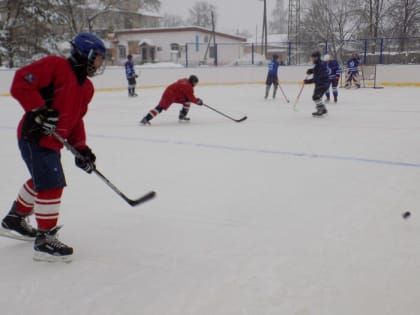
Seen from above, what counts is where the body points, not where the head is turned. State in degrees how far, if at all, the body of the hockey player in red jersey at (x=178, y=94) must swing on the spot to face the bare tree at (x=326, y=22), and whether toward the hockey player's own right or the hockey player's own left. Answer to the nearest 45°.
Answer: approximately 45° to the hockey player's own left

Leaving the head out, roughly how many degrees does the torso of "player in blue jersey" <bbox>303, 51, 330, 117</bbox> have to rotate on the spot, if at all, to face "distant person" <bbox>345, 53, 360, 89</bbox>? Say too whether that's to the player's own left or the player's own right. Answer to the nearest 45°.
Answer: approximately 90° to the player's own right

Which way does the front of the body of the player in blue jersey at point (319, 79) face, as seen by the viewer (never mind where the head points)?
to the viewer's left

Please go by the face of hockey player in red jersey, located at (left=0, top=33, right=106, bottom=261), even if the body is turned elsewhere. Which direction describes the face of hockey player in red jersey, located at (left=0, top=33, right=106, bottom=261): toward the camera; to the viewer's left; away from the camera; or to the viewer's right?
to the viewer's right

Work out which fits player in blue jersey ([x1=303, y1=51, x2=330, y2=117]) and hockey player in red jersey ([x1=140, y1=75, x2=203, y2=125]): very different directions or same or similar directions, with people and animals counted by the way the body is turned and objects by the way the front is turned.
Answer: very different directions

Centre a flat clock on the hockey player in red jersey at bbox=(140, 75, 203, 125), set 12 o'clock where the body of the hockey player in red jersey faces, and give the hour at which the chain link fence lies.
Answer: The chain link fence is roughly at 10 o'clock from the hockey player in red jersey.

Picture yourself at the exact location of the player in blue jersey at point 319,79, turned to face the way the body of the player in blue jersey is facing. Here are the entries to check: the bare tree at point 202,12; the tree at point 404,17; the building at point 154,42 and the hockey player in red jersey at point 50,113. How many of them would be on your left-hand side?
1

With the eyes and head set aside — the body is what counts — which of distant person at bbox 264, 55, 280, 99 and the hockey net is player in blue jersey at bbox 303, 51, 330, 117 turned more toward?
the distant person

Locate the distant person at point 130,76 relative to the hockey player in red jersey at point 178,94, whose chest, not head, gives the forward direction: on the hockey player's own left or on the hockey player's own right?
on the hockey player's own left

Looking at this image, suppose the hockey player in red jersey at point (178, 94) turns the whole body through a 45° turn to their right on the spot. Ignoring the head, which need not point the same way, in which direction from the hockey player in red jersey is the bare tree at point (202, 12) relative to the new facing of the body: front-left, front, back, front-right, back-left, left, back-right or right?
back-left

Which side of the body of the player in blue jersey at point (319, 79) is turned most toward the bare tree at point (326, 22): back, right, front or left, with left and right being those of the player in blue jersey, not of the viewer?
right

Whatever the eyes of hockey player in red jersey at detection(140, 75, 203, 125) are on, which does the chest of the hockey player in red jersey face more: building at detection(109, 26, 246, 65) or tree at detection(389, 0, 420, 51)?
the tree

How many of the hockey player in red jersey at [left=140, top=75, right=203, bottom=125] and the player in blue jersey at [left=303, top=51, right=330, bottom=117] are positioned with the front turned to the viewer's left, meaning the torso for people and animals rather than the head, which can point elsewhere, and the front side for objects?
1

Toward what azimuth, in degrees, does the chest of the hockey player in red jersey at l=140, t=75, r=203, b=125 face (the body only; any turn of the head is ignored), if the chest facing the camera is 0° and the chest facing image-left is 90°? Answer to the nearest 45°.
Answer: approximately 270°

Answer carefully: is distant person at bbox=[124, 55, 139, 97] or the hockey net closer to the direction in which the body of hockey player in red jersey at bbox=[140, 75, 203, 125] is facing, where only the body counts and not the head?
the hockey net

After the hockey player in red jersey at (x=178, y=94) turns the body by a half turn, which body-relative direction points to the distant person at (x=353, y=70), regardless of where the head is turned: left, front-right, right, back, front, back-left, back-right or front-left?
back-right
